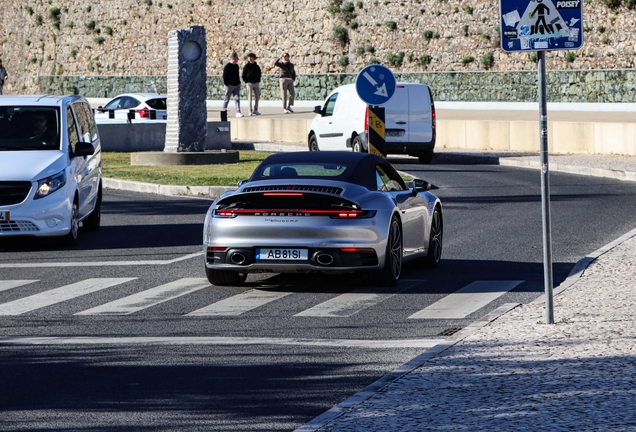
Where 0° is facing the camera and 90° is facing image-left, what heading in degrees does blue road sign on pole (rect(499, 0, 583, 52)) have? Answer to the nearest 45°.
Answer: approximately 0°

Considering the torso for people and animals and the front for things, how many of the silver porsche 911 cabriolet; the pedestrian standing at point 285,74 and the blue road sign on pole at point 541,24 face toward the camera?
2

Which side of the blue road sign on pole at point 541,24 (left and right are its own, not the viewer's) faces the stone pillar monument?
back

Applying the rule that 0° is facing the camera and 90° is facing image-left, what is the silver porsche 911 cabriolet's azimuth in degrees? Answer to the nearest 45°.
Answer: approximately 225°

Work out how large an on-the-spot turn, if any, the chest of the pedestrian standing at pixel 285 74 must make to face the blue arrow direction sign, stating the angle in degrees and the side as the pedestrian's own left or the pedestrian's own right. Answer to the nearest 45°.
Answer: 0° — they already face it

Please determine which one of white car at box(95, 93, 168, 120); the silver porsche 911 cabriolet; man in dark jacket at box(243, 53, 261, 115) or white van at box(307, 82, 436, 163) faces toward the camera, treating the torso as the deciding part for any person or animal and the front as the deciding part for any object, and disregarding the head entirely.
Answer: the man in dark jacket

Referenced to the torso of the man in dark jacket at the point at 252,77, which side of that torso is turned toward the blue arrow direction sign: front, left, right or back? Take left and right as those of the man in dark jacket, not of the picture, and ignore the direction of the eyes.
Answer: front

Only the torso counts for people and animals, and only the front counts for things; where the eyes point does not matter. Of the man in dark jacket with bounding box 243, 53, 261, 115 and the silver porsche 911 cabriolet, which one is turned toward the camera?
the man in dark jacket

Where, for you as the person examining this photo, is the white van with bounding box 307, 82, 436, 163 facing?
facing away from the viewer and to the left of the viewer

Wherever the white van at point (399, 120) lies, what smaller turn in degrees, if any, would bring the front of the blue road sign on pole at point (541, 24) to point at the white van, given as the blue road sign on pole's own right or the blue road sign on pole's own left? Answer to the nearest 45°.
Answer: approximately 180°

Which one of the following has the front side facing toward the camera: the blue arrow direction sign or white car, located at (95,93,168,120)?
the blue arrow direction sign

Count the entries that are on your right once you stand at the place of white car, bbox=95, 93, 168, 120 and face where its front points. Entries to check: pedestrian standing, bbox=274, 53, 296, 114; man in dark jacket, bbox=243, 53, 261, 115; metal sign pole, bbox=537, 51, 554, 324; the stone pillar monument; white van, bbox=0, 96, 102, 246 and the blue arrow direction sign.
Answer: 2

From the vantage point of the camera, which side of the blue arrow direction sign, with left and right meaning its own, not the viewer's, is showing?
front

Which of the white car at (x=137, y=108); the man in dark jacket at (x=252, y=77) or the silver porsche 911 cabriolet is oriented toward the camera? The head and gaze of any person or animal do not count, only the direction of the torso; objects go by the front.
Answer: the man in dark jacket

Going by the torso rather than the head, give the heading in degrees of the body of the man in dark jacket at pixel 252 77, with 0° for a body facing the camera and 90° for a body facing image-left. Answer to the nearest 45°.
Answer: approximately 0°

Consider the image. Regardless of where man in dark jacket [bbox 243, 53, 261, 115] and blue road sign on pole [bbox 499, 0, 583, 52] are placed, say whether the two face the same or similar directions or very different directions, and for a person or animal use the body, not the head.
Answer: same or similar directions

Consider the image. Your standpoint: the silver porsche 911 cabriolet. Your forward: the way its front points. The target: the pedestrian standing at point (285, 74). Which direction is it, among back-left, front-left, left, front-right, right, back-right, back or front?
front-left

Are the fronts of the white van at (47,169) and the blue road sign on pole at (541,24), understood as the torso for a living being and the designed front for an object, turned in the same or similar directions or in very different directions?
same or similar directions

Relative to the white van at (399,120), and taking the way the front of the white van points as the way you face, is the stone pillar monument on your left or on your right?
on your left
